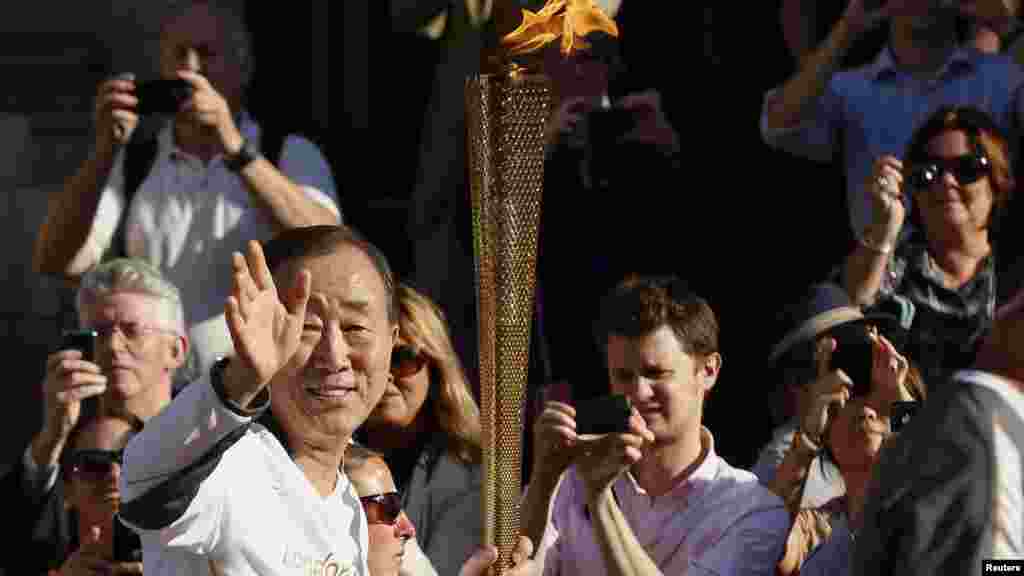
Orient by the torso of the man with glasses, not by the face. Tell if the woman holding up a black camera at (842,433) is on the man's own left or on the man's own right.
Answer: on the man's own left

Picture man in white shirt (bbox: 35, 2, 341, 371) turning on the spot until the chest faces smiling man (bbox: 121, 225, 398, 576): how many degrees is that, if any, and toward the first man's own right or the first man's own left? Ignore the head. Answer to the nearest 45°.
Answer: approximately 45° to the first man's own left

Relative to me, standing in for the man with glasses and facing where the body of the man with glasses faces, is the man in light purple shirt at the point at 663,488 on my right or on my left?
on my left

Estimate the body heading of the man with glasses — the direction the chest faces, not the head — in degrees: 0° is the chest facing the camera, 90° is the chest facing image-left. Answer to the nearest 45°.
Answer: approximately 45°

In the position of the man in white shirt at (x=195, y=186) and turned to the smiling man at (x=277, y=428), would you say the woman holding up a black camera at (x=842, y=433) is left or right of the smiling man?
left

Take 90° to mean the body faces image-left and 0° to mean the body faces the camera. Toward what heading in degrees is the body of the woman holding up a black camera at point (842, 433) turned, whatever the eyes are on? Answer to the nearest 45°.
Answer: approximately 45°

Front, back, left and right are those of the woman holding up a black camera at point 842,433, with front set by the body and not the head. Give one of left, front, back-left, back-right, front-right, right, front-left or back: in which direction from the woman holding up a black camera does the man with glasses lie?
front-right
